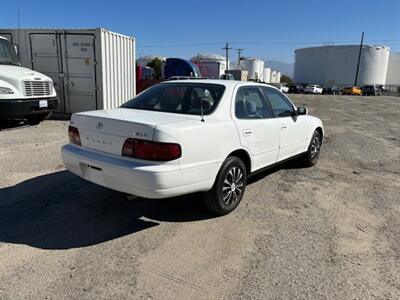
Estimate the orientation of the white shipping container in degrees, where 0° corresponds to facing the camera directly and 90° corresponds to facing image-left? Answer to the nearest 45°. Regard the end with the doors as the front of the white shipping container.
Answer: approximately 0°

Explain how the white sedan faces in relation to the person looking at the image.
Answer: facing away from the viewer and to the right of the viewer

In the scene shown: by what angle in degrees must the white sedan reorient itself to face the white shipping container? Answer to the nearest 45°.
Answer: approximately 90° to its left

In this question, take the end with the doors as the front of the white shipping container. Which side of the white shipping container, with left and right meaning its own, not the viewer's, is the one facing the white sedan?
front

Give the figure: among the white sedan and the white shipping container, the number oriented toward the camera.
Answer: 1
